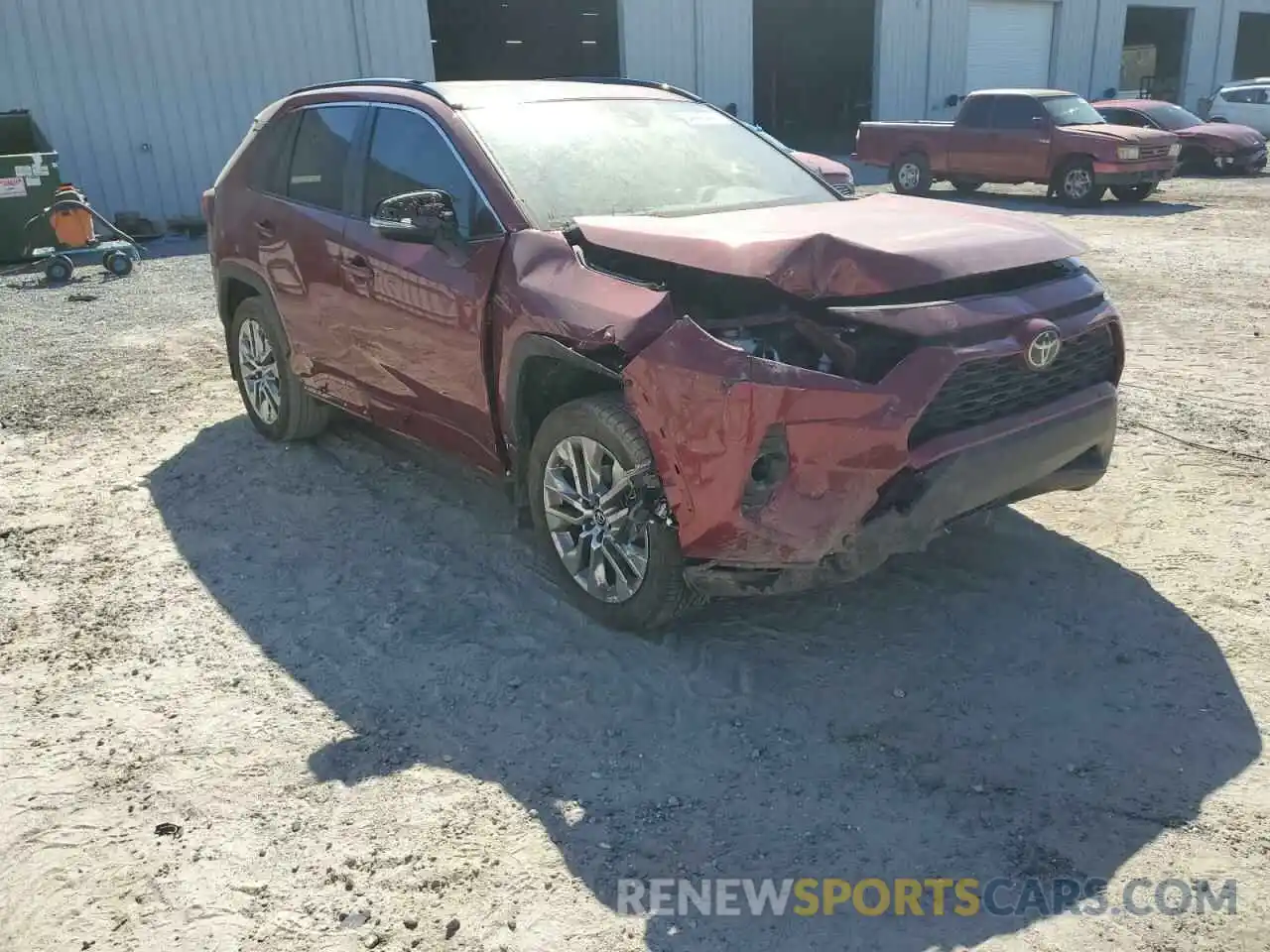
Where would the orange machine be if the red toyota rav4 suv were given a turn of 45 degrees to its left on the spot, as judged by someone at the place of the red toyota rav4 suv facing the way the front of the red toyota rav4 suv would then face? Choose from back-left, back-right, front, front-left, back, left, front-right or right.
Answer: back-left

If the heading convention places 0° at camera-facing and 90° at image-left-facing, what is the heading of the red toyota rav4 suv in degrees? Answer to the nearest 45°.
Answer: approximately 315°

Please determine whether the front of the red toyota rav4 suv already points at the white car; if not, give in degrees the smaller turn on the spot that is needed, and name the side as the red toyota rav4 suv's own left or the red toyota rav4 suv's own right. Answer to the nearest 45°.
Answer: approximately 90° to the red toyota rav4 suv's own left

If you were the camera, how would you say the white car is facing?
facing the viewer and to the right of the viewer

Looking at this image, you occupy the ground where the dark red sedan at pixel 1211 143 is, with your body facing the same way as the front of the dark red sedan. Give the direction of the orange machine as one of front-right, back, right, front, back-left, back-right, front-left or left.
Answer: right

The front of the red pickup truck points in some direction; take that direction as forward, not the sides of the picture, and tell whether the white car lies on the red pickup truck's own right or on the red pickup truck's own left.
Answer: on the red pickup truck's own left

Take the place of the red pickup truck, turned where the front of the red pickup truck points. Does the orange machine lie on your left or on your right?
on your right

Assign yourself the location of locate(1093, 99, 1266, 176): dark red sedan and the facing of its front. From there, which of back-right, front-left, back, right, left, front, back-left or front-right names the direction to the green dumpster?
right

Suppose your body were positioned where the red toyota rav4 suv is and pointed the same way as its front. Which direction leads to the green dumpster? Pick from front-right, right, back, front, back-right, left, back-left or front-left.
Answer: back
